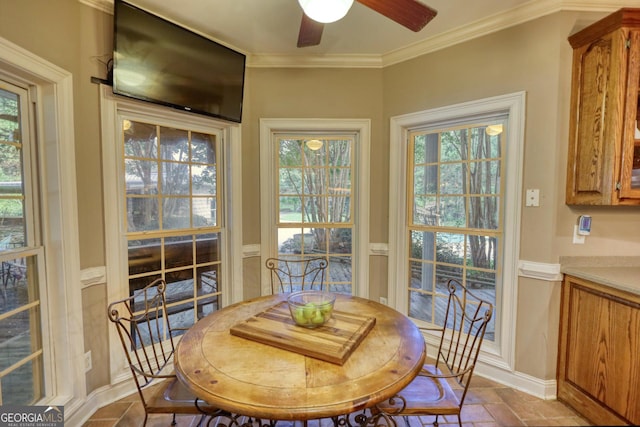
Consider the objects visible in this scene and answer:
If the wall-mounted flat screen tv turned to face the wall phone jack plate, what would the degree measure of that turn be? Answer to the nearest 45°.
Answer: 0° — it already faces it

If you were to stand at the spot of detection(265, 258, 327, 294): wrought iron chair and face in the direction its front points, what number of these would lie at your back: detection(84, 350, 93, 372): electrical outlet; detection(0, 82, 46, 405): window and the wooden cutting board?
0

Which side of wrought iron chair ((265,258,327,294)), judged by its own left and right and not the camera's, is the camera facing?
front

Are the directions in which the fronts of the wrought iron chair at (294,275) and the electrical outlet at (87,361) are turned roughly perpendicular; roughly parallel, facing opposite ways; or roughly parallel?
roughly perpendicular

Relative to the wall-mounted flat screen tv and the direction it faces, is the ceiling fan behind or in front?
in front

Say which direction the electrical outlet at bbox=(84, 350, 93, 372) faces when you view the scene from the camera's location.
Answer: facing the viewer and to the right of the viewer

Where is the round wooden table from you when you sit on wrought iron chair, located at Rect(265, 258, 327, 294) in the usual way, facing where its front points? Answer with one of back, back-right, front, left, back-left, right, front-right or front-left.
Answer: front

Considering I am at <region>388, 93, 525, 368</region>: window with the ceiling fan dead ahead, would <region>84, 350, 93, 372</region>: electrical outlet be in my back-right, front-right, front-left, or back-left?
front-right

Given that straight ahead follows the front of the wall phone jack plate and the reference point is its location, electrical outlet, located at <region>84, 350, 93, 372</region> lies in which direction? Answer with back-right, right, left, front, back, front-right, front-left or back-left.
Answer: front-right

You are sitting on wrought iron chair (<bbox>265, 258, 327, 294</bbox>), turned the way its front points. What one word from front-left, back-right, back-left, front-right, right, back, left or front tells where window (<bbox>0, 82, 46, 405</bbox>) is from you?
front-right

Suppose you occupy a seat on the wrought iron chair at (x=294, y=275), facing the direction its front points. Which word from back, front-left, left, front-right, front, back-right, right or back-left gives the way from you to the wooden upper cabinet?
front-left
